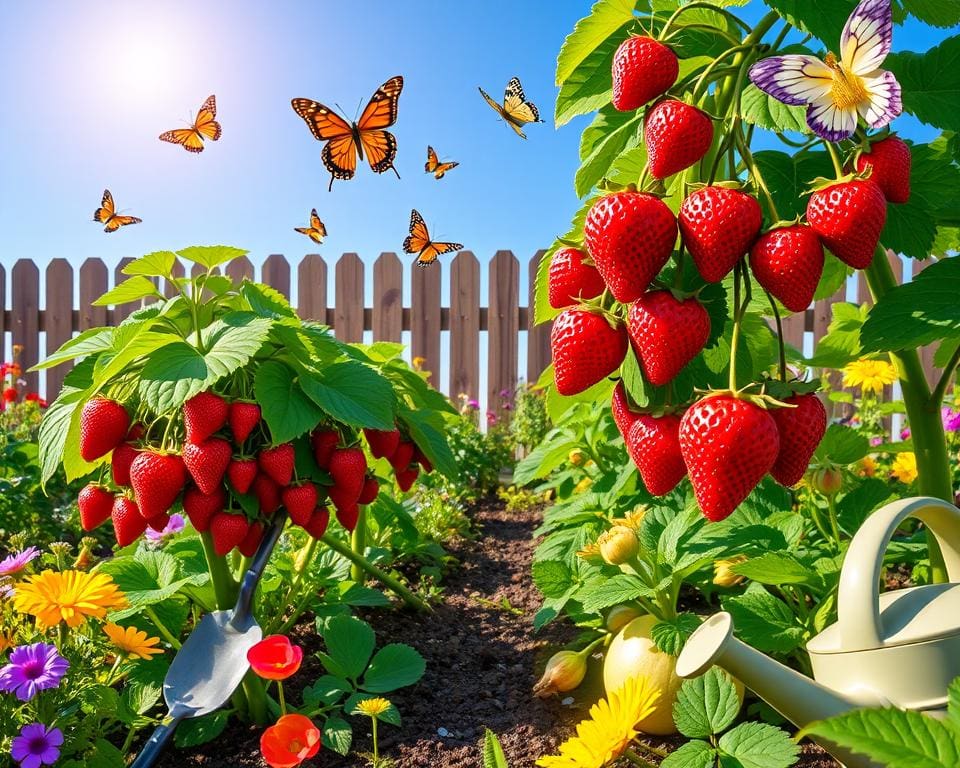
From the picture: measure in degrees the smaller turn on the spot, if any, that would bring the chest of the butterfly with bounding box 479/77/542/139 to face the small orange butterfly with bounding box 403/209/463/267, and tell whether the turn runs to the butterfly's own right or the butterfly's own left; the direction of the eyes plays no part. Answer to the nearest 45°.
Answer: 0° — it already faces it

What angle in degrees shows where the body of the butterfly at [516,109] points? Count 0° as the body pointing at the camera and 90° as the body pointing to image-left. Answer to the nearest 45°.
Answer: approximately 90°

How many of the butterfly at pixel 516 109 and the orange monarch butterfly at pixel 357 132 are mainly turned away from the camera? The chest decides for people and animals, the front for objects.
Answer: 1

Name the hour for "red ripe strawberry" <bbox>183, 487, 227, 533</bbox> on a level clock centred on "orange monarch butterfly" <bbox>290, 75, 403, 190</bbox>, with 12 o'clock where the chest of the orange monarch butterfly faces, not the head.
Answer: The red ripe strawberry is roughly at 6 o'clock from the orange monarch butterfly.

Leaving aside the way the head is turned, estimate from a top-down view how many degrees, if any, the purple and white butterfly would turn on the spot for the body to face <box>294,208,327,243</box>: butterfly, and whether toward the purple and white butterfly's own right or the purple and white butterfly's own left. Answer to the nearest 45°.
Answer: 0° — it already faces it
